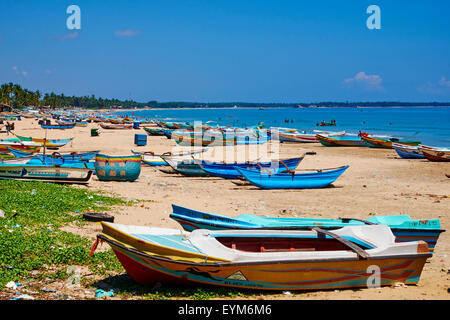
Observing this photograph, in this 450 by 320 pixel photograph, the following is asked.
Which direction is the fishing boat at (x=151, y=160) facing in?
to the viewer's left

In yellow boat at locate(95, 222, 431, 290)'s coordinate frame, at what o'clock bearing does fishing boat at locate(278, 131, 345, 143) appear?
The fishing boat is roughly at 3 o'clock from the yellow boat.

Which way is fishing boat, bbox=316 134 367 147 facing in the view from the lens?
facing to the left of the viewer
